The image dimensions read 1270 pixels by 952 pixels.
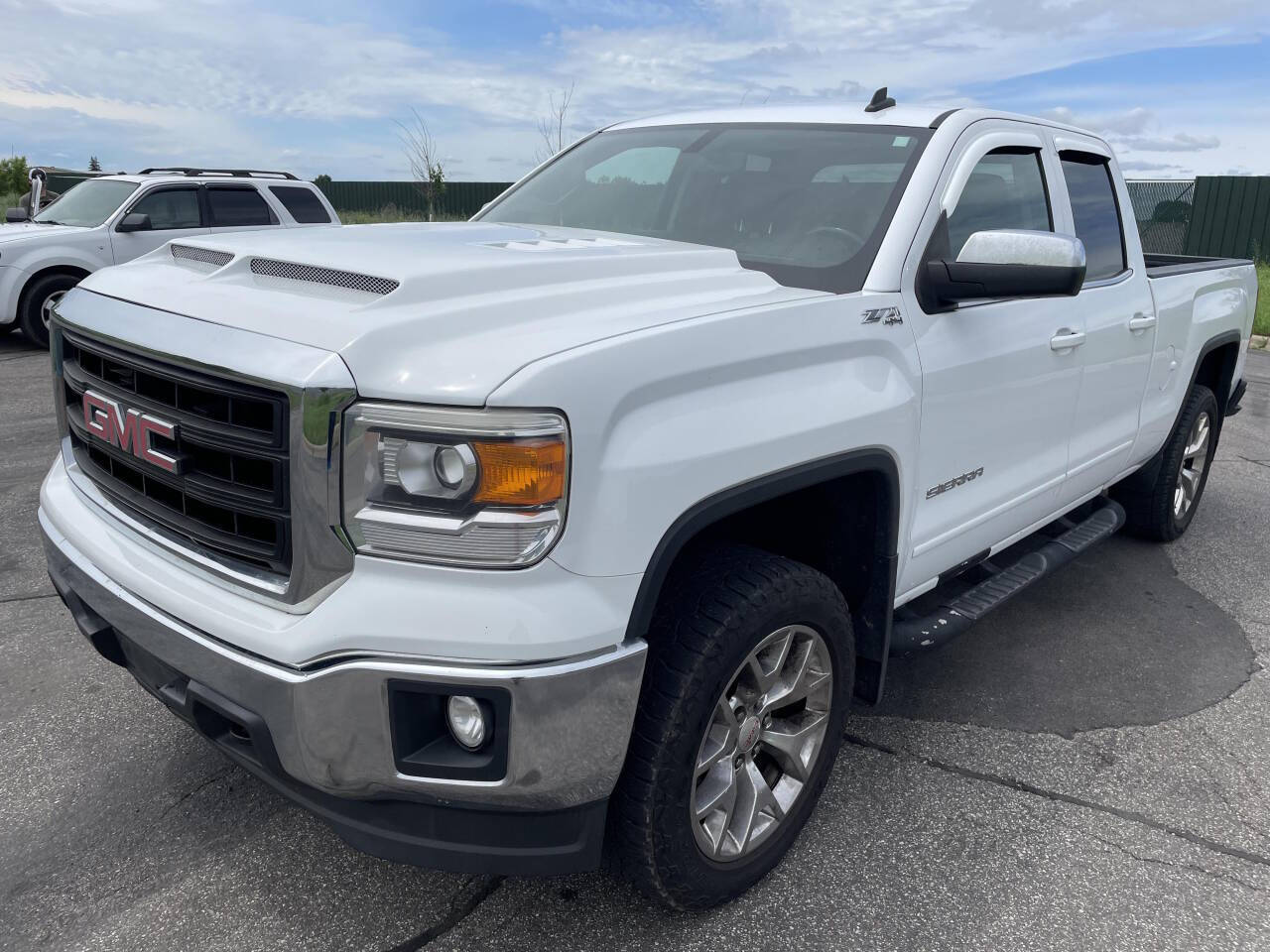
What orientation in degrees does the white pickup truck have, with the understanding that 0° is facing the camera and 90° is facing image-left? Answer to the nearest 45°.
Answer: approximately 45°

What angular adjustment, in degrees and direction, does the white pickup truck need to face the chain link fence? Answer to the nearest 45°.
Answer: approximately 180°

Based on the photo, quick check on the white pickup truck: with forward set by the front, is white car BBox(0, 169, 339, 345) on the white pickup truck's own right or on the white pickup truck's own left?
on the white pickup truck's own right

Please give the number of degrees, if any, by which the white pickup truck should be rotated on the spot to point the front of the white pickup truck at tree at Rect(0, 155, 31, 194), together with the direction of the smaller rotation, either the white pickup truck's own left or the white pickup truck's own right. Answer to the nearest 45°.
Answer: approximately 90° to the white pickup truck's own right

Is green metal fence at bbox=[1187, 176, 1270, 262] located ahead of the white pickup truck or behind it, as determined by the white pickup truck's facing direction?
behind
